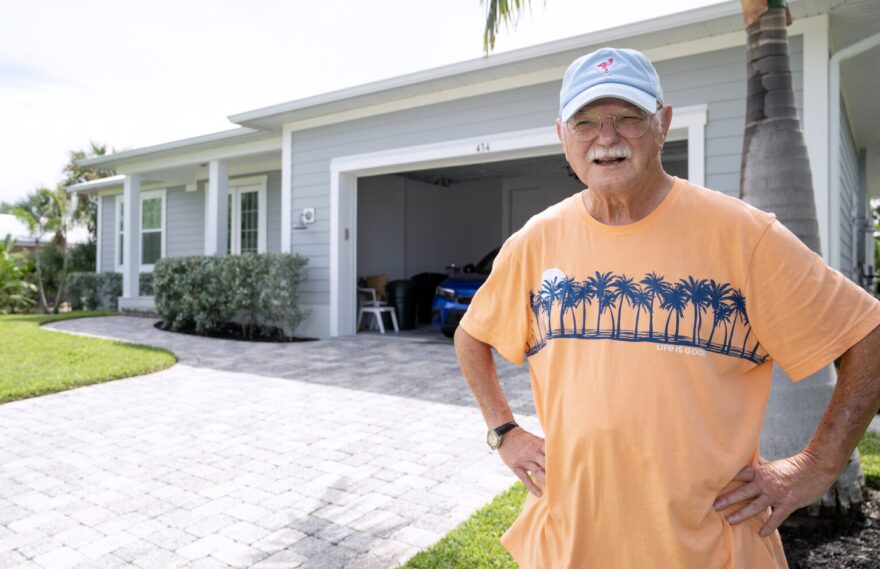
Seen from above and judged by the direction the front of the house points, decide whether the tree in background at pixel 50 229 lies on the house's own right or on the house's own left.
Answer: on the house's own right

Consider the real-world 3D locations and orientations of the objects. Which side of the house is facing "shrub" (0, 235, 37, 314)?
right

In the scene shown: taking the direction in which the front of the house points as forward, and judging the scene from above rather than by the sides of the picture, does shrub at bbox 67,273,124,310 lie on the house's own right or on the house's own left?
on the house's own right

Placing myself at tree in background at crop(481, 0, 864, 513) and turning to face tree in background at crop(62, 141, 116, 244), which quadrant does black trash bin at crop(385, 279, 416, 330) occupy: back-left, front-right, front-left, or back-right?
front-right

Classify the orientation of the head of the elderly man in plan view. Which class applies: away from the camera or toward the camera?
toward the camera

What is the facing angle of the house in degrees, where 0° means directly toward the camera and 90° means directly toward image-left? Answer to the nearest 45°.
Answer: approximately 45°
